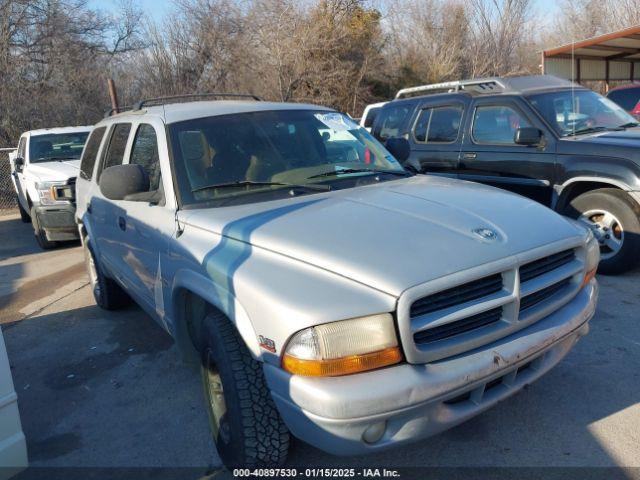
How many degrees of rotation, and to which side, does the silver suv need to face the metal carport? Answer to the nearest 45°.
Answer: approximately 90° to its left

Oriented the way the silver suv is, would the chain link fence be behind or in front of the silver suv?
behind

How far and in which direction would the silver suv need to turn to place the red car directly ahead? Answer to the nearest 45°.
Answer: approximately 90° to its left

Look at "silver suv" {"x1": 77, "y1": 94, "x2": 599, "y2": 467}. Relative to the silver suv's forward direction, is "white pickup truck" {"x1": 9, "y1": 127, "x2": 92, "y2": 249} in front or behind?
behind

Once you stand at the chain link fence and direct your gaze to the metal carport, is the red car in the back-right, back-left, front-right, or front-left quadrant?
front-right

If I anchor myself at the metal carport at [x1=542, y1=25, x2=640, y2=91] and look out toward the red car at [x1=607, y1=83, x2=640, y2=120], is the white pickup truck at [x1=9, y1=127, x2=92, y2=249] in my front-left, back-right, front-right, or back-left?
front-right

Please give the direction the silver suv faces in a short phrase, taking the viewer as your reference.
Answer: facing the viewer and to the right of the viewer

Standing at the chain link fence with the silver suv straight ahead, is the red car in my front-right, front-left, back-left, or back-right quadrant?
front-left

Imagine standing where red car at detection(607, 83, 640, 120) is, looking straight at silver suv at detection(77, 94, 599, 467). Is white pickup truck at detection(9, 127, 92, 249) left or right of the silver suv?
right

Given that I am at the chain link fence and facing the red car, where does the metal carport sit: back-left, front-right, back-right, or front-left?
front-left
